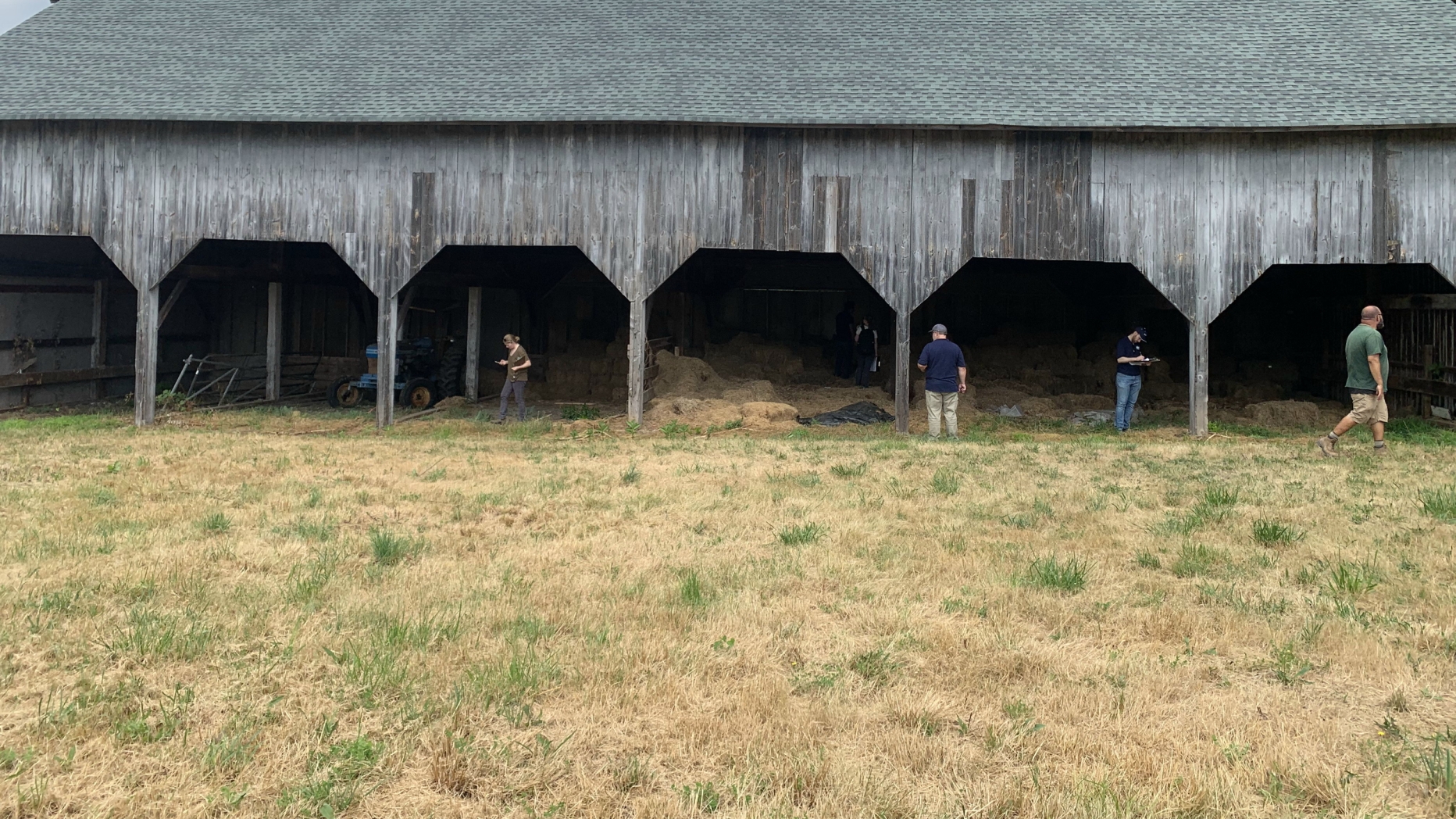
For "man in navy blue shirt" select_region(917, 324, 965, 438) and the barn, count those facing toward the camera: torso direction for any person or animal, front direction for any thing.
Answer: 1

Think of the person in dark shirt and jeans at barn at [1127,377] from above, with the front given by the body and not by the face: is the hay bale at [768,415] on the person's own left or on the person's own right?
on the person's own right

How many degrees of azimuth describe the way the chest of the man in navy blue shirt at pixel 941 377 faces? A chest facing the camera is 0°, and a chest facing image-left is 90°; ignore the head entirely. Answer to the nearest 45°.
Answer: approximately 180°

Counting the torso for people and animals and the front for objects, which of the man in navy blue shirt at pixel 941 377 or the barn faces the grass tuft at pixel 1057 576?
the barn

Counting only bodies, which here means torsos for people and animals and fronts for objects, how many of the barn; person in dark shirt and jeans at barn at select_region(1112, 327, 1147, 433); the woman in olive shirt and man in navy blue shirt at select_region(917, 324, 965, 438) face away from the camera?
1
